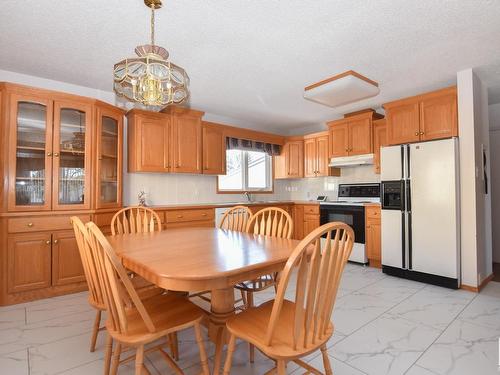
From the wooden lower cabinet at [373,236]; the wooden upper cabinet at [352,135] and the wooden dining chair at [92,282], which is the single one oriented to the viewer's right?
the wooden dining chair

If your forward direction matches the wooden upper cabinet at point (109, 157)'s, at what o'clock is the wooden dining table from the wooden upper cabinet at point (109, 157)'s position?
The wooden dining table is roughly at 1 o'clock from the wooden upper cabinet.

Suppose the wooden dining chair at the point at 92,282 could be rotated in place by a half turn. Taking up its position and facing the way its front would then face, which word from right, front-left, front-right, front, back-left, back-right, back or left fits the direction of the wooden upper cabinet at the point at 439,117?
back

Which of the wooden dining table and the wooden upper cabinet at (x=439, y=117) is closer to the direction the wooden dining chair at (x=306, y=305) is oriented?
the wooden dining table

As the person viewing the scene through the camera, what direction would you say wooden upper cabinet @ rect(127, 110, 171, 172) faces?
facing the viewer and to the right of the viewer

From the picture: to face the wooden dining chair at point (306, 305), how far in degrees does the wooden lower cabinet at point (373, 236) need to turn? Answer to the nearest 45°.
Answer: approximately 45° to its left

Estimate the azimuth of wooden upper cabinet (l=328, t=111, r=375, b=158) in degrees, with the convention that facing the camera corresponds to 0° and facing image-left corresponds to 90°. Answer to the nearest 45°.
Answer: approximately 45°

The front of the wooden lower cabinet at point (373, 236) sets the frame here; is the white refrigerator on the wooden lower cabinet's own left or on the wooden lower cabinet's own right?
on the wooden lower cabinet's own left

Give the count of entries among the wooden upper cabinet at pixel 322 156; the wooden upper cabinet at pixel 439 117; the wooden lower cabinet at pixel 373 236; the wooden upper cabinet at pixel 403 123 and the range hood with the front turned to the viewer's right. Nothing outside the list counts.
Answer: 0

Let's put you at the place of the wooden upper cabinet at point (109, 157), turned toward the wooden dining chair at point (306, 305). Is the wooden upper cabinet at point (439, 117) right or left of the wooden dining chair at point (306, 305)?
left

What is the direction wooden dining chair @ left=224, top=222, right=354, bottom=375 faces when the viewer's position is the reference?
facing away from the viewer and to the left of the viewer

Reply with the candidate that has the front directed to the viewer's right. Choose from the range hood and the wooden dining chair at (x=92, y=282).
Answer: the wooden dining chair
